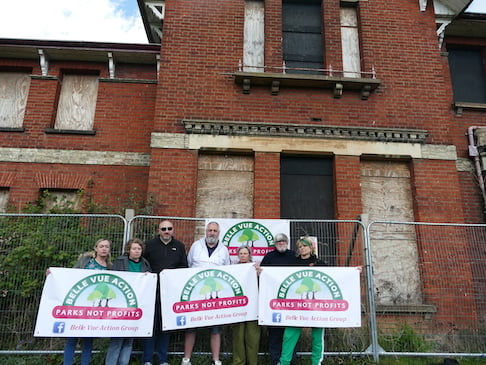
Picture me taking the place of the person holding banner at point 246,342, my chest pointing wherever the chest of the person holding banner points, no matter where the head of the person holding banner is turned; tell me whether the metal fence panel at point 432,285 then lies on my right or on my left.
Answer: on my left

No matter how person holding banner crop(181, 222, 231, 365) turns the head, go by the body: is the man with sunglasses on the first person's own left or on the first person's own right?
on the first person's own right

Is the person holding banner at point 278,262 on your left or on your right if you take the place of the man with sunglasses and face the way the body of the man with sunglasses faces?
on your left

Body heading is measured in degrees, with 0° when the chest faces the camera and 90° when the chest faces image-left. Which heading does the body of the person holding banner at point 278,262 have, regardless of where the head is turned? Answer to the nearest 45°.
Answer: approximately 0°

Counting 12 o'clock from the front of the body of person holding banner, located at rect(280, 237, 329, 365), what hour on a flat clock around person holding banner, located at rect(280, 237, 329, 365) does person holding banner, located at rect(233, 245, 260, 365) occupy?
person holding banner, located at rect(233, 245, 260, 365) is roughly at 3 o'clock from person holding banner, located at rect(280, 237, 329, 365).
